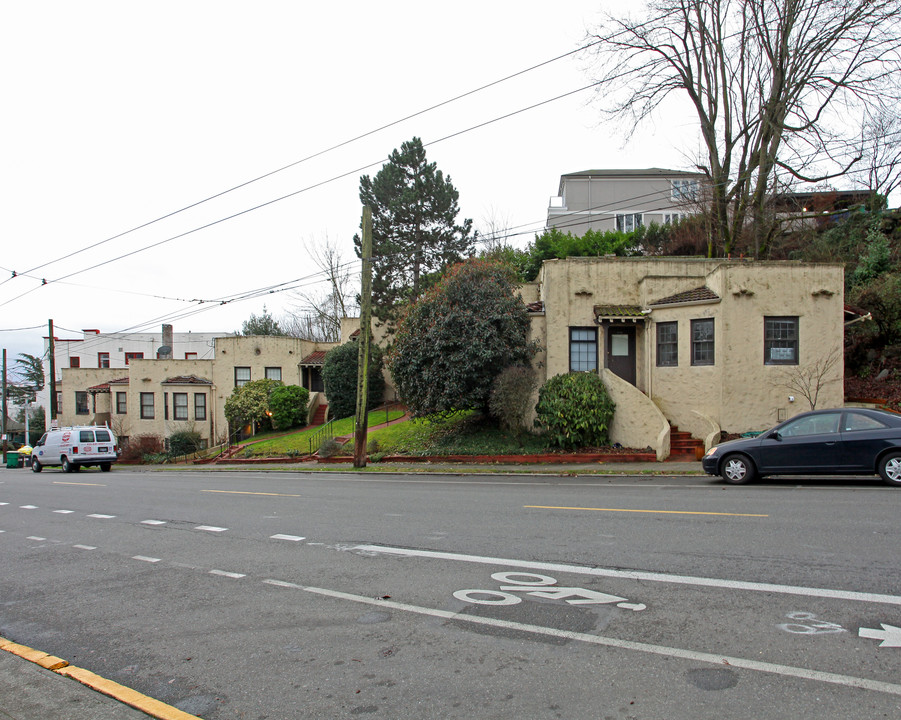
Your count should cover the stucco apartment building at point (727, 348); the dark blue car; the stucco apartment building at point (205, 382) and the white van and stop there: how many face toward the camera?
2

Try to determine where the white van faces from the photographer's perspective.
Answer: facing away from the viewer and to the left of the viewer

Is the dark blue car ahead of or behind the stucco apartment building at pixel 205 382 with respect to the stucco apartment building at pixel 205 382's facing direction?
ahead

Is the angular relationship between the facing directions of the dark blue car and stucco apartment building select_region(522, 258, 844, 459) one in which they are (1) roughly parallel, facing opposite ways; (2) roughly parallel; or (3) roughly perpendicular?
roughly perpendicular

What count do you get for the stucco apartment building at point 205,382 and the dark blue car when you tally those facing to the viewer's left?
1

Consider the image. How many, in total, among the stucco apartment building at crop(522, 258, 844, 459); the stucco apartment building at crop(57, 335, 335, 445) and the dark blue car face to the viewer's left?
1

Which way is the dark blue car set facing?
to the viewer's left

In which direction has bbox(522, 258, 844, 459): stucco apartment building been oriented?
toward the camera

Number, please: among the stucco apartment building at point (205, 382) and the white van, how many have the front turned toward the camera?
1

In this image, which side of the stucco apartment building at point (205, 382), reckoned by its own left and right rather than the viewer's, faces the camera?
front
